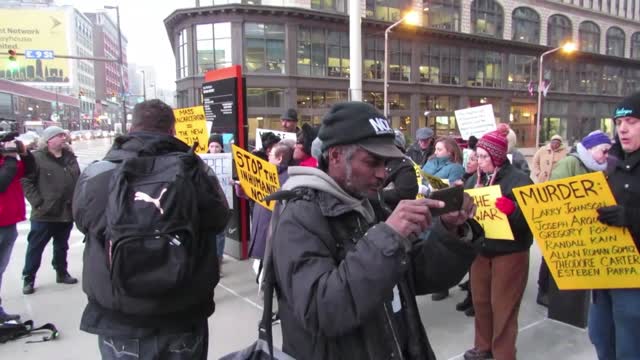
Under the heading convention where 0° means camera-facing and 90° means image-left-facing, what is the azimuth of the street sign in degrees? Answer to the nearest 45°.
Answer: approximately 0°
